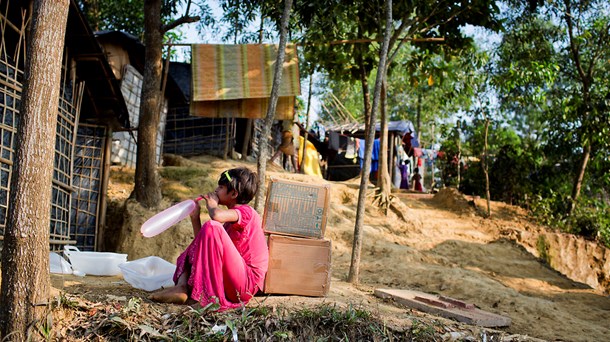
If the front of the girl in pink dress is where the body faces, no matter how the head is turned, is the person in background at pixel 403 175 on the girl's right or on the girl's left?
on the girl's right

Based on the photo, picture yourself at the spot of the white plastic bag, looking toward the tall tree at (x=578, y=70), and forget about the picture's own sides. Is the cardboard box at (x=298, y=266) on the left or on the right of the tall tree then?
right

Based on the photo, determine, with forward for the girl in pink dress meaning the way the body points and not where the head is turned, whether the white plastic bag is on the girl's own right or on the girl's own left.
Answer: on the girl's own right

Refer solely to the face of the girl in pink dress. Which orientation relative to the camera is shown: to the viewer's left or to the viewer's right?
to the viewer's left

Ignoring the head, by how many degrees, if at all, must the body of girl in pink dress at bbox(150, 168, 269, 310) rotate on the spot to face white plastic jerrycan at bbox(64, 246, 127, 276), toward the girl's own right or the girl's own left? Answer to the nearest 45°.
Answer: approximately 45° to the girl's own right

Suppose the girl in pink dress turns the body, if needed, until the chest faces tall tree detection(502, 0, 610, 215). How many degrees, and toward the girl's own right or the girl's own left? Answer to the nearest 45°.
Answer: approximately 135° to the girl's own right

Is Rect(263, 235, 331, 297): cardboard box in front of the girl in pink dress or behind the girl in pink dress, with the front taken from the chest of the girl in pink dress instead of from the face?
behind

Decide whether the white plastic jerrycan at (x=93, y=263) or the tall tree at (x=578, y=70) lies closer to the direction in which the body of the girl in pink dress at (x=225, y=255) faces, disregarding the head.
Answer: the white plastic jerrycan

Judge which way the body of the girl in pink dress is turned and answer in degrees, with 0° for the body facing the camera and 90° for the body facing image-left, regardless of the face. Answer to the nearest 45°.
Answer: approximately 90°

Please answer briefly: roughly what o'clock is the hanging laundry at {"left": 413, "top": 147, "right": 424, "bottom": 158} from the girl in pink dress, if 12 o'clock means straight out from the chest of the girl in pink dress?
The hanging laundry is roughly at 4 o'clock from the girl in pink dress.
